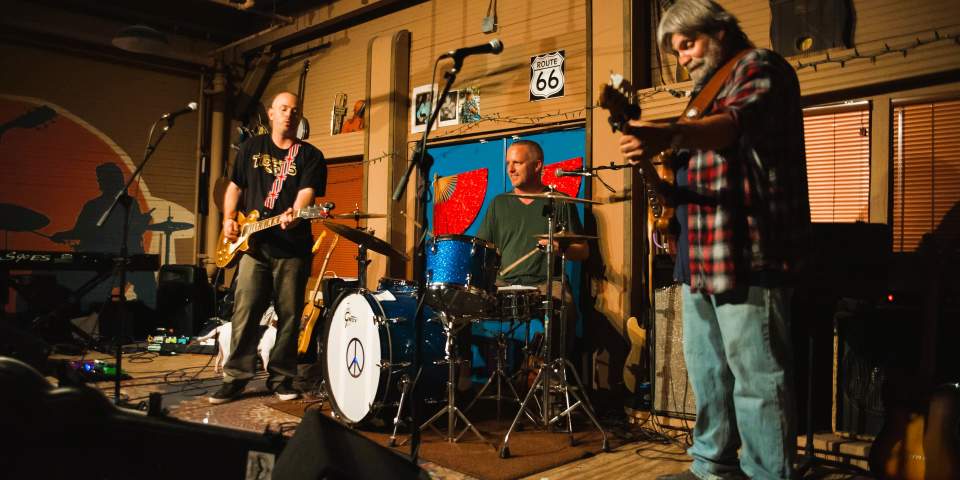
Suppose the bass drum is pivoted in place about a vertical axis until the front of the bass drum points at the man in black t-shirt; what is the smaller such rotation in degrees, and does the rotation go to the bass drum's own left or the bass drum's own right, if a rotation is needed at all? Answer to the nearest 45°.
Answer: approximately 90° to the bass drum's own right

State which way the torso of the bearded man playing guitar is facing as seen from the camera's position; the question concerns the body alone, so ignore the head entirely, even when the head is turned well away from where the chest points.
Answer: to the viewer's left

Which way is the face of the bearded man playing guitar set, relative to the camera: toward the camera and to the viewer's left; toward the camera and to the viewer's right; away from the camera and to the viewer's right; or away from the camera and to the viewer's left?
toward the camera and to the viewer's left

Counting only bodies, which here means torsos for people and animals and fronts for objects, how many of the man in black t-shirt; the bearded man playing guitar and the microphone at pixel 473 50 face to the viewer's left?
1

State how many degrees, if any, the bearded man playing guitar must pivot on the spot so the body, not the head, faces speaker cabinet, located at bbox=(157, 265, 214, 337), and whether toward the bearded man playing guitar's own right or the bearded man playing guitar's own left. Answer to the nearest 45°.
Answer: approximately 45° to the bearded man playing guitar's own right

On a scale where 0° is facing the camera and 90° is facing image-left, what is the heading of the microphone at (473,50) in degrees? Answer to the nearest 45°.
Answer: approximately 270°

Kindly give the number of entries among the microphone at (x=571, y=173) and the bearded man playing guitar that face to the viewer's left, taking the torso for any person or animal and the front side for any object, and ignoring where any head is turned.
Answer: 2

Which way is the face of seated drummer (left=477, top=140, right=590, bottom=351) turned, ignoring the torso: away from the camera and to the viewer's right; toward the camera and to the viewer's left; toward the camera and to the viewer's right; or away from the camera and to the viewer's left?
toward the camera and to the viewer's left

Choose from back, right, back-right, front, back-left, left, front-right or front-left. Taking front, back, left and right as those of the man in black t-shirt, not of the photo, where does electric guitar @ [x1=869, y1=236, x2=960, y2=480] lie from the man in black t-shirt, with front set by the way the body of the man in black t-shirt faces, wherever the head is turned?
front-left

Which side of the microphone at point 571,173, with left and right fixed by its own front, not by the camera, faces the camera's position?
left

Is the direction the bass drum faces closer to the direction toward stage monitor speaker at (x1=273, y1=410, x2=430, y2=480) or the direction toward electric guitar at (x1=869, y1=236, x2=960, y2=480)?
the stage monitor speaker
